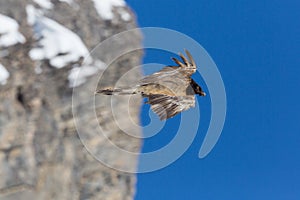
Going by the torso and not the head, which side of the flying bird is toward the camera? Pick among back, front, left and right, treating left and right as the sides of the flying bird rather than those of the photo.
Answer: right
